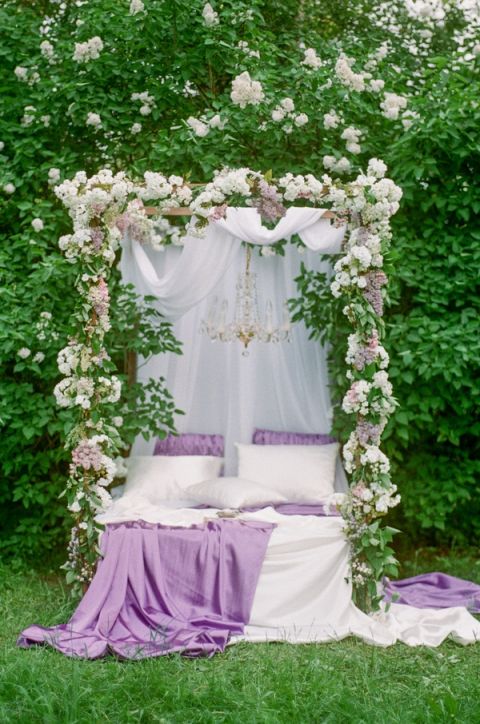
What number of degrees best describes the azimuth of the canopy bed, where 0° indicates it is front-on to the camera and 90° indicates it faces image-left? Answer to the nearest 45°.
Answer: approximately 0°
